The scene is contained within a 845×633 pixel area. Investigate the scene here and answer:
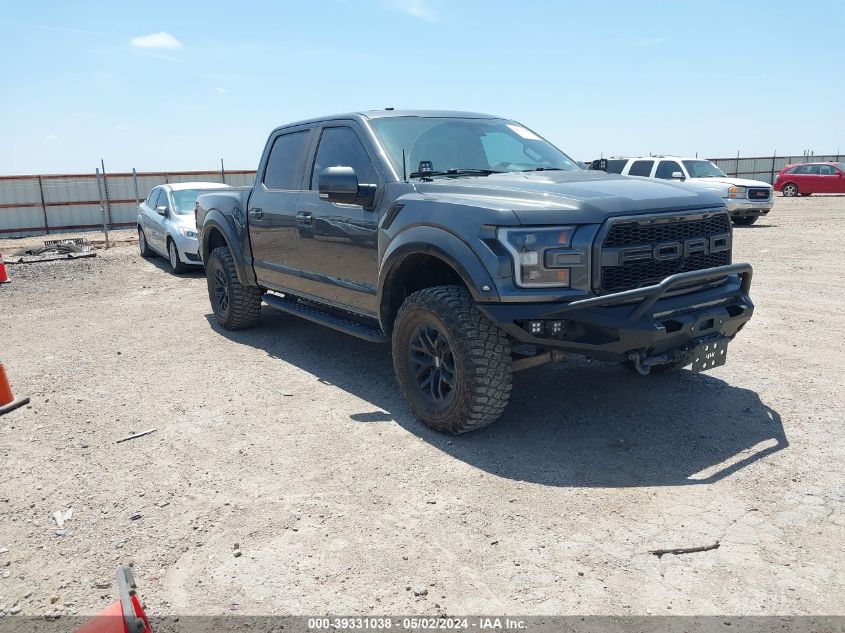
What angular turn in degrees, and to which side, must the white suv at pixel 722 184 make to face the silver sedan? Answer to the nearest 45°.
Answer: approximately 90° to its right

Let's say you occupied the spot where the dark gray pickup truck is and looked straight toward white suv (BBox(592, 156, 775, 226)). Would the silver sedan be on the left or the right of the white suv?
left

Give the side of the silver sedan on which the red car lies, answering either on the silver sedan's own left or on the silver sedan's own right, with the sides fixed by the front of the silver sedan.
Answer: on the silver sedan's own left

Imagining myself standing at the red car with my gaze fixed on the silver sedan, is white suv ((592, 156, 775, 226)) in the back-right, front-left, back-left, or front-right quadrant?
front-left

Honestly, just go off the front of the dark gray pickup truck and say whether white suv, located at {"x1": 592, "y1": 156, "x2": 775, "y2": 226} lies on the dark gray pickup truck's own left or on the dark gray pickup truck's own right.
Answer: on the dark gray pickup truck's own left

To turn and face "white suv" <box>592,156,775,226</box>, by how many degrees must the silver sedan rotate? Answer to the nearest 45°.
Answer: approximately 45° to its left

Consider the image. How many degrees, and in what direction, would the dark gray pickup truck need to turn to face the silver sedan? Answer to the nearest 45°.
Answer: approximately 180°

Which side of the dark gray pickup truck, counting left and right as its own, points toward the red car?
left

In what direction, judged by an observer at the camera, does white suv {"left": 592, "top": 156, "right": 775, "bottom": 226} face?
facing the viewer and to the right of the viewer

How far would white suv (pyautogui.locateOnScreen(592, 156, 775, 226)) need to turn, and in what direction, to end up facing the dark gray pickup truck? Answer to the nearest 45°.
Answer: approximately 45° to its right

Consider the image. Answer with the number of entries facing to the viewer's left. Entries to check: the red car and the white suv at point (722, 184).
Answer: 0

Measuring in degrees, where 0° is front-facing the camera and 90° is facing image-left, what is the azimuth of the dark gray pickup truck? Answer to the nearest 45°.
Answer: approximately 315°
